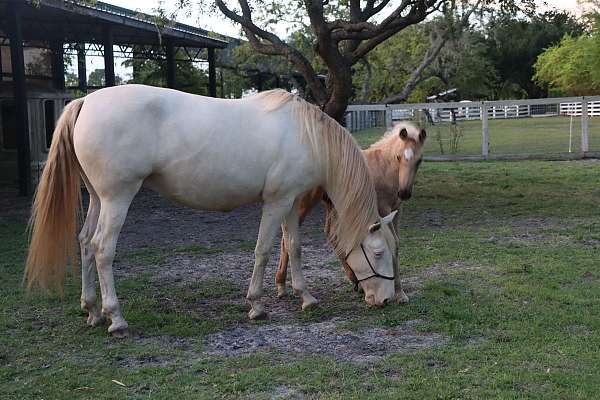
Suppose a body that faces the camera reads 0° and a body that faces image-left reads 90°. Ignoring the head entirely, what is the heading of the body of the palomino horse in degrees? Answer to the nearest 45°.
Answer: approximately 315°

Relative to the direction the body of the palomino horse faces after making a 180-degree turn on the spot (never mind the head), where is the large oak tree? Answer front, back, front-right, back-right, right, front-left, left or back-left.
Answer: front-right

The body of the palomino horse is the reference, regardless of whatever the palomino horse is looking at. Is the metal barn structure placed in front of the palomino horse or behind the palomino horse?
behind

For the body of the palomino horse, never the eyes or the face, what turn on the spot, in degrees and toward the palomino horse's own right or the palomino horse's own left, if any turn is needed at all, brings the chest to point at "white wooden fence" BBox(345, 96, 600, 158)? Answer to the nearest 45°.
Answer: approximately 135° to the palomino horse's own left

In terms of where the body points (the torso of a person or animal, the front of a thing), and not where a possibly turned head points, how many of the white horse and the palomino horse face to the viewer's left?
0

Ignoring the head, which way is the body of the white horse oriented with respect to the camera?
to the viewer's right
